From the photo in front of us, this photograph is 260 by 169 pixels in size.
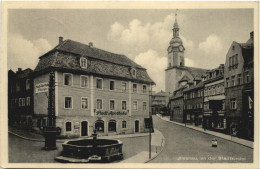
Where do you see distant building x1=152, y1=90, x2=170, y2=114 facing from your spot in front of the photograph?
facing the viewer

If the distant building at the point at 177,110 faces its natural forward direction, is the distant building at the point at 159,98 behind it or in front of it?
in front
